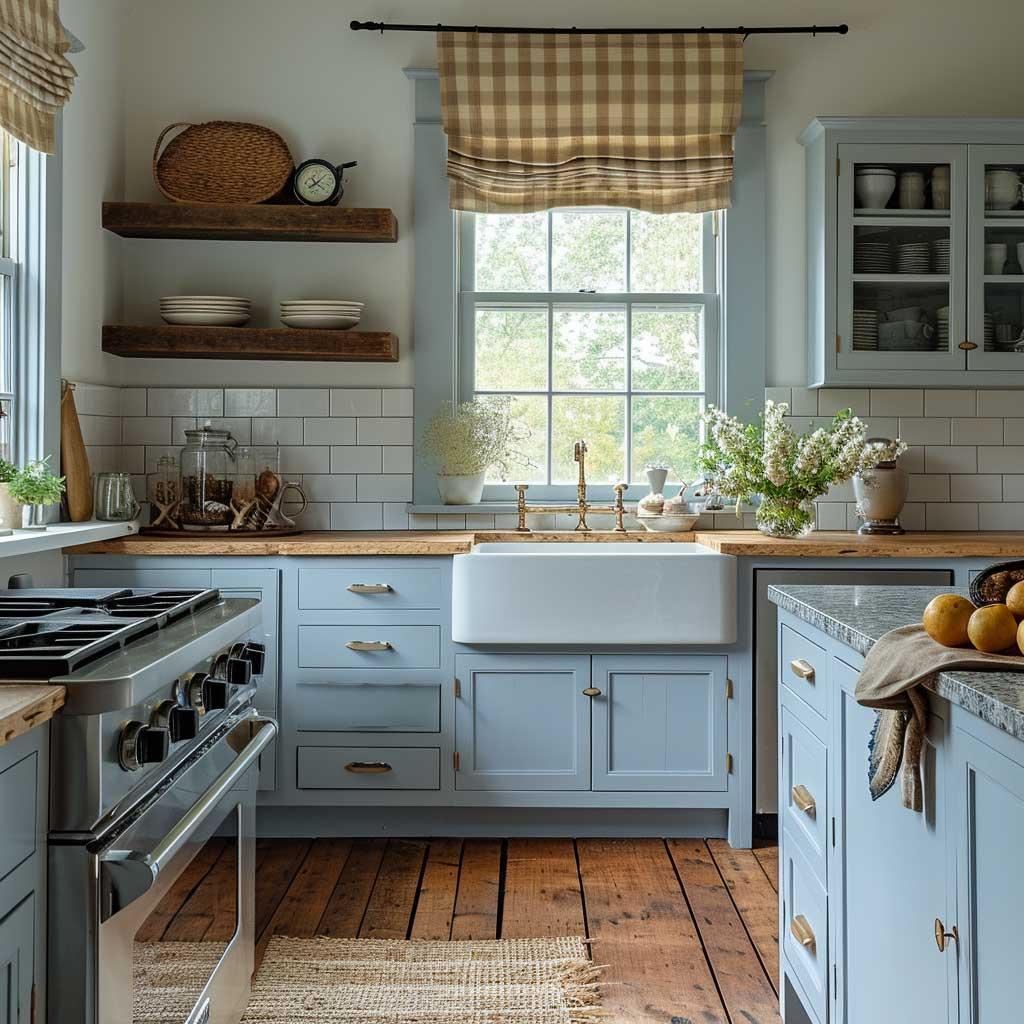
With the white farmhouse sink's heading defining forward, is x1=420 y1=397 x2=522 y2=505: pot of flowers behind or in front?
behind

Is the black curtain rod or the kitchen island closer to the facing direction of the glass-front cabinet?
the kitchen island

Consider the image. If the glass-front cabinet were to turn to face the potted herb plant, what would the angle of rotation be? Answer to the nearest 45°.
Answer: approximately 45° to its right

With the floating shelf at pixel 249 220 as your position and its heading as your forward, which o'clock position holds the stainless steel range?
The stainless steel range is roughly at 12 o'clock from the floating shelf.

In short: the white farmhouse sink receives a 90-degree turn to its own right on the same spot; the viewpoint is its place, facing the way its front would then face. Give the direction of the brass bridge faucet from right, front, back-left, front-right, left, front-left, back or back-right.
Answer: right

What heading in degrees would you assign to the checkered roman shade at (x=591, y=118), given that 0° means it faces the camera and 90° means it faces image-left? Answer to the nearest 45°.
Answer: approximately 0°

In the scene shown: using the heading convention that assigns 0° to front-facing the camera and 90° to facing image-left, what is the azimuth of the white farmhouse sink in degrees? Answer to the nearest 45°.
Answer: approximately 0°

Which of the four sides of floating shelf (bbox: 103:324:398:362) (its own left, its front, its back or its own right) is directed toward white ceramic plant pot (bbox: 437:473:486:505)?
left
